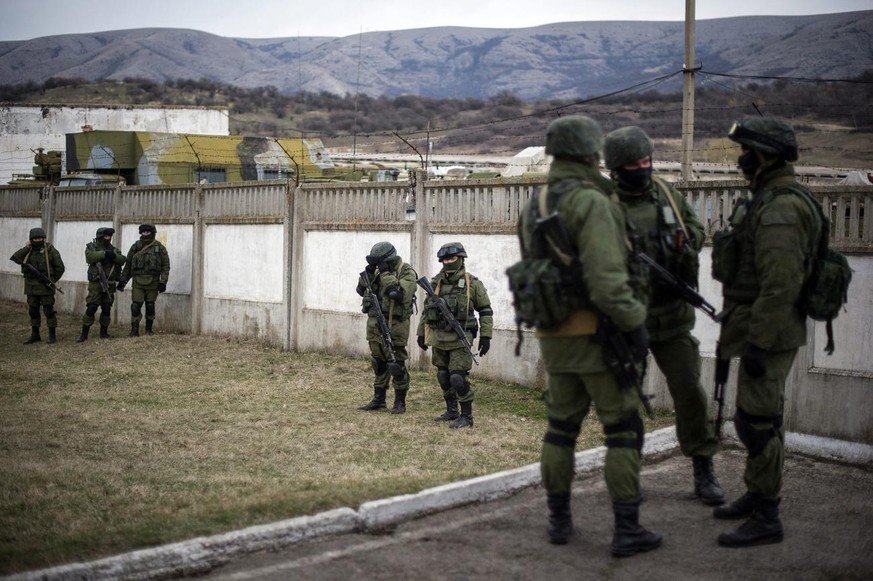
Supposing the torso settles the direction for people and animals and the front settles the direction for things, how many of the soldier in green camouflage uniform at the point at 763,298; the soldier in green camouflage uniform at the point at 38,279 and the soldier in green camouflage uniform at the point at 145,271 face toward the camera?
2

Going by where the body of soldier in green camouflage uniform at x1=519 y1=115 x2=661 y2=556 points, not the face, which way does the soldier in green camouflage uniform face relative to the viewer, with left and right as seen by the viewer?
facing away from the viewer and to the right of the viewer

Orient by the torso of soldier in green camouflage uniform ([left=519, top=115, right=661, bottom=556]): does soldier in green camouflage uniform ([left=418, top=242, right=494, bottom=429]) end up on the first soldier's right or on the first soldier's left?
on the first soldier's left

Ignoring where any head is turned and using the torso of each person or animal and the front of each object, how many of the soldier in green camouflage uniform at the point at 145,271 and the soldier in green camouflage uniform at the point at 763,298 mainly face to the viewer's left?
1

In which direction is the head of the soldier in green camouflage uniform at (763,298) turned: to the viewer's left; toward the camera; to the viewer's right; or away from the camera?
to the viewer's left

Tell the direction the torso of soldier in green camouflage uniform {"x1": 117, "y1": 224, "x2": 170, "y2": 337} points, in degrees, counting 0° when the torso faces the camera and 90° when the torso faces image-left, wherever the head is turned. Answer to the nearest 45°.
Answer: approximately 0°

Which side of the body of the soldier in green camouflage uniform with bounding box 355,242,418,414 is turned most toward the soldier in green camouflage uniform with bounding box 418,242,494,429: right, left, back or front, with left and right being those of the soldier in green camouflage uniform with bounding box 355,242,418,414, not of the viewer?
left

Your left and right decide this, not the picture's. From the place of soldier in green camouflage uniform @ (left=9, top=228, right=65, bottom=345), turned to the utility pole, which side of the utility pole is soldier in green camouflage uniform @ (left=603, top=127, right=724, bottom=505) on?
right

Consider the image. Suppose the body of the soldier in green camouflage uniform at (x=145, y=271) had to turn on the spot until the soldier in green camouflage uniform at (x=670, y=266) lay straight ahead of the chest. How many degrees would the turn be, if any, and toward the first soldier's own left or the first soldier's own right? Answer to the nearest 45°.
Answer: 0° — they already face them
